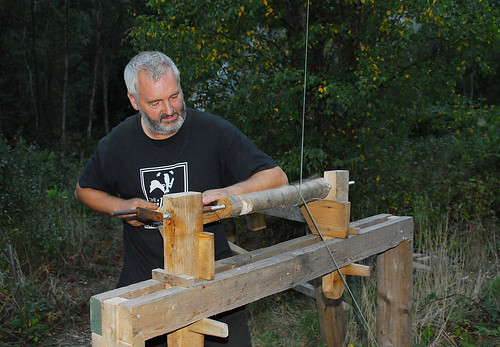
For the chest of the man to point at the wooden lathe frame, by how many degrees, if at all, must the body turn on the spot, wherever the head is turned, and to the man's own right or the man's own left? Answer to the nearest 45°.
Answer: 0° — they already face it

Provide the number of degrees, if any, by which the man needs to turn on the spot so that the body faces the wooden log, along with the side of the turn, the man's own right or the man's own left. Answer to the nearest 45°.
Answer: approximately 45° to the man's own left

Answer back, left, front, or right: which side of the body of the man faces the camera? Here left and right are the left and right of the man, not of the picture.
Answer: front
